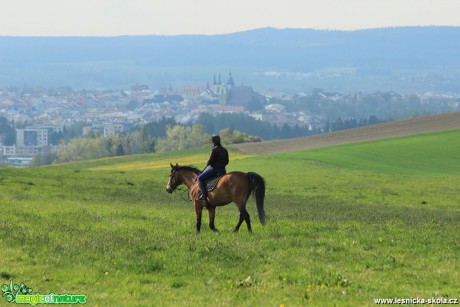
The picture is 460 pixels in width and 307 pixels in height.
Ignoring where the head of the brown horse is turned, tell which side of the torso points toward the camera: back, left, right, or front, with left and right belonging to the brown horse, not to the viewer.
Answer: left

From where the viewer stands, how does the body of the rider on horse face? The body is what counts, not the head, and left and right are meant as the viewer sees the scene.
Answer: facing to the left of the viewer
